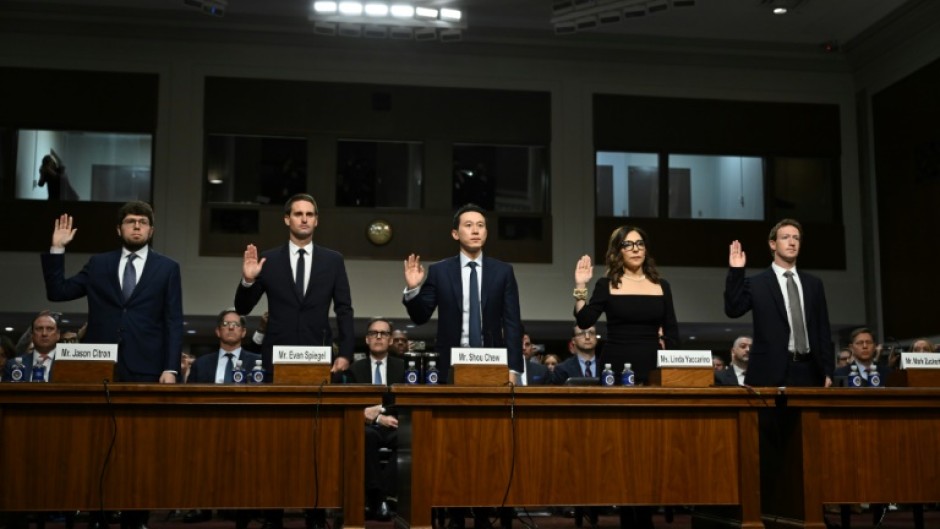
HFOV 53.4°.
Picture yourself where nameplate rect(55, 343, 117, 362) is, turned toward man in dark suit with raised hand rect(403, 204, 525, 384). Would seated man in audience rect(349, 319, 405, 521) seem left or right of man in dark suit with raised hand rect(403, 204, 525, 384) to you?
left

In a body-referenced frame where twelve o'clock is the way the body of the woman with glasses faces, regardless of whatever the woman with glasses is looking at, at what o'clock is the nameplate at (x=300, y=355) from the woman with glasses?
The nameplate is roughly at 2 o'clock from the woman with glasses.

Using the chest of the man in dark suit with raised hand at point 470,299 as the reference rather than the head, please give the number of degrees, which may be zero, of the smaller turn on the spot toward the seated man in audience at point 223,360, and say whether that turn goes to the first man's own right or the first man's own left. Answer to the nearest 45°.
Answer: approximately 135° to the first man's own right

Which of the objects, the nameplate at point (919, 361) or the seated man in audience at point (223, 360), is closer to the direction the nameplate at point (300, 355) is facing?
the nameplate

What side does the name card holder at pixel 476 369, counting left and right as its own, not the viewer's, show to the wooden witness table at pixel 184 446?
right
